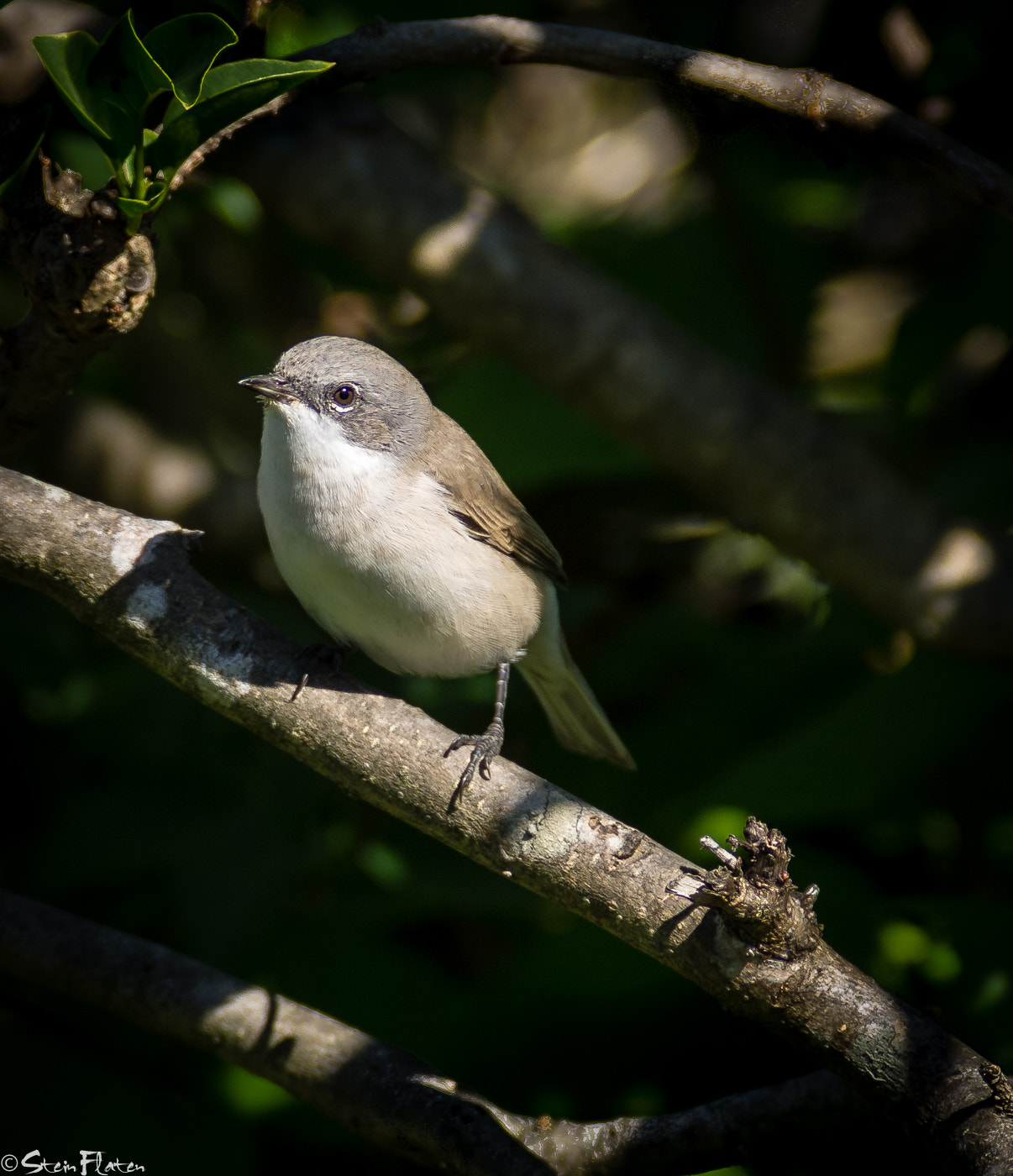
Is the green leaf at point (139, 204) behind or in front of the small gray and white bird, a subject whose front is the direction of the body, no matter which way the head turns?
in front

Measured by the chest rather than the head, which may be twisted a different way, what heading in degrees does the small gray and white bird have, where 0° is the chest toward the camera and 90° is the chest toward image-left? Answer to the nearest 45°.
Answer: approximately 45°
